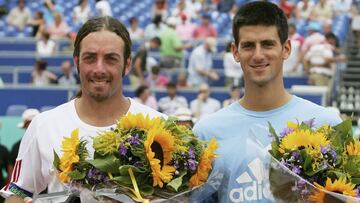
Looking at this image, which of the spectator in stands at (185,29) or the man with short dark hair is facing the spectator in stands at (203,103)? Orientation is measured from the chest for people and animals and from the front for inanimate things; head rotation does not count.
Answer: the spectator in stands at (185,29)

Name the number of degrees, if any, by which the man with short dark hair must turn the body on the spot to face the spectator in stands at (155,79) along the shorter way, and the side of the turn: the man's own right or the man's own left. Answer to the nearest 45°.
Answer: approximately 180°

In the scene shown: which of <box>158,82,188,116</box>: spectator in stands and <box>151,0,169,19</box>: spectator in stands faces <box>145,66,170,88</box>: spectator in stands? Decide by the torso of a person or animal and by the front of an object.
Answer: <box>151,0,169,19</box>: spectator in stands

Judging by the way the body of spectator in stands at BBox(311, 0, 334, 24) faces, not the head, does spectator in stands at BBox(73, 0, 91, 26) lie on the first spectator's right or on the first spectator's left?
on the first spectator's right

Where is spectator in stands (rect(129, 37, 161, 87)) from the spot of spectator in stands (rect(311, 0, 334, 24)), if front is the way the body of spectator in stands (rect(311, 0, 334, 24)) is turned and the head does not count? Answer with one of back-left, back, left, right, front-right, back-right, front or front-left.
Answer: front-right

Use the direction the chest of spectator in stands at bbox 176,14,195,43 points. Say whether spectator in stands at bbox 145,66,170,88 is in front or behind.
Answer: in front

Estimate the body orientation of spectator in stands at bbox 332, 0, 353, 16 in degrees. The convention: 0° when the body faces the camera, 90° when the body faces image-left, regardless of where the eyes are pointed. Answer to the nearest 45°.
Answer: approximately 0°

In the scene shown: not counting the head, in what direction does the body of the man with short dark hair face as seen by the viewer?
toward the camera

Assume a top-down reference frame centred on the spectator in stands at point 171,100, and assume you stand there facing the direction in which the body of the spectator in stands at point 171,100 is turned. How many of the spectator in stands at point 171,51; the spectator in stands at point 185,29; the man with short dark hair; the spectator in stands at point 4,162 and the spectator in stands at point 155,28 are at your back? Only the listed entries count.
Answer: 3

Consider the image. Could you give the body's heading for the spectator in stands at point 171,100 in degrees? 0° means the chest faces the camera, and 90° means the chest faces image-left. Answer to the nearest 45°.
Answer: approximately 0°
